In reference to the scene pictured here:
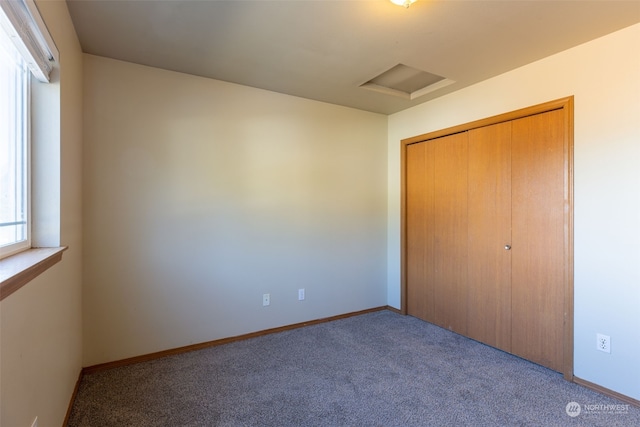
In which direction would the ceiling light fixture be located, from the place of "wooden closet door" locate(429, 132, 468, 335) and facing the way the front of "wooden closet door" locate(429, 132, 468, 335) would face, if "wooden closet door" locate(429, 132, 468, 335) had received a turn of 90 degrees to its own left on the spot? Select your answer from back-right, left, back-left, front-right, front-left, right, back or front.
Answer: front-right

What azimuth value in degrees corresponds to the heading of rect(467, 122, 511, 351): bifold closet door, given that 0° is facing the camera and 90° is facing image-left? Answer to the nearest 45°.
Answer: approximately 45°

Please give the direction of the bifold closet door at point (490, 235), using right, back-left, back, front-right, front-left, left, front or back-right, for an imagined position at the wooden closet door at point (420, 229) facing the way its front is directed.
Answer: left

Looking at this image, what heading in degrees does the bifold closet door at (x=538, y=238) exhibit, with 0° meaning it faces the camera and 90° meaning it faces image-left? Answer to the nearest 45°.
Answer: approximately 45°

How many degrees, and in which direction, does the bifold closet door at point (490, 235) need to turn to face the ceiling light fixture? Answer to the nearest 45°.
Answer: approximately 45° to its left

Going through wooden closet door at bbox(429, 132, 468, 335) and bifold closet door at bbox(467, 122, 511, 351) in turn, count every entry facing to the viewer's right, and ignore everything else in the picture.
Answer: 0
